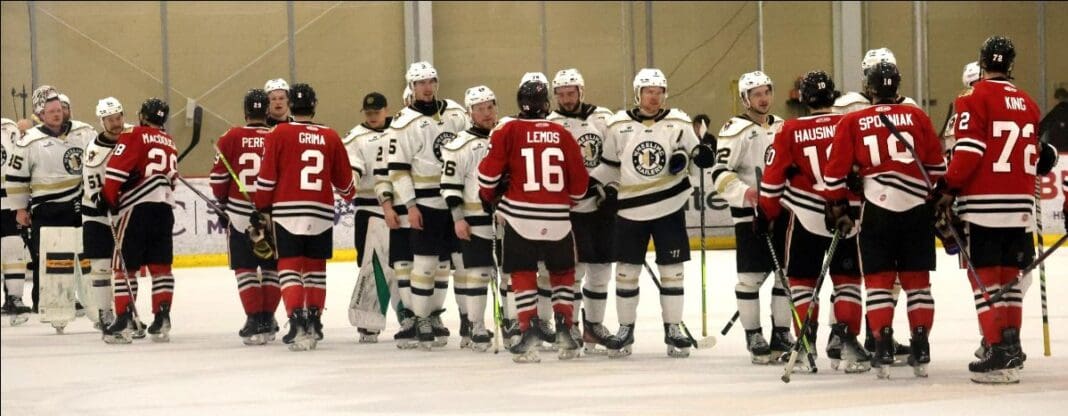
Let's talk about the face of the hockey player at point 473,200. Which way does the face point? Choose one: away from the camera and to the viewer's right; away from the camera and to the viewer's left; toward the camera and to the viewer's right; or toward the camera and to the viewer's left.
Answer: toward the camera and to the viewer's right

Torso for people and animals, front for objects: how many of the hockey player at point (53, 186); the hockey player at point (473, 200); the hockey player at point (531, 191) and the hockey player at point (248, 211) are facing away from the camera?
2

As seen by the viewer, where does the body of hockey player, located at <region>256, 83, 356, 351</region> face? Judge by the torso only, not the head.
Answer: away from the camera

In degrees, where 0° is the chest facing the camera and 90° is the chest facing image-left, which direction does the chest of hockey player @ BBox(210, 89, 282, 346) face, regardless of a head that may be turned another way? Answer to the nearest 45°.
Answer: approximately 180°

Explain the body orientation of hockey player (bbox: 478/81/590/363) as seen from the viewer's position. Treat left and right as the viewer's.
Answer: facing away from the viewer

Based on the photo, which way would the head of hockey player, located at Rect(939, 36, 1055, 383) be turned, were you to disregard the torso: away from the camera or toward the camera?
away from the camera

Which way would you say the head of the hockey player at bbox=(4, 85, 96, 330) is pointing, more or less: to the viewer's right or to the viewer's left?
to the viewer's right

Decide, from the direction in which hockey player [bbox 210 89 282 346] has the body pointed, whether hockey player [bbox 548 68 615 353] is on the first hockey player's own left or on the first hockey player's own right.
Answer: on the first hockey player's own right

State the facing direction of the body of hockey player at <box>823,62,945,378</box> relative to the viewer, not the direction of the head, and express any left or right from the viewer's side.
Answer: facing away from the viewer
